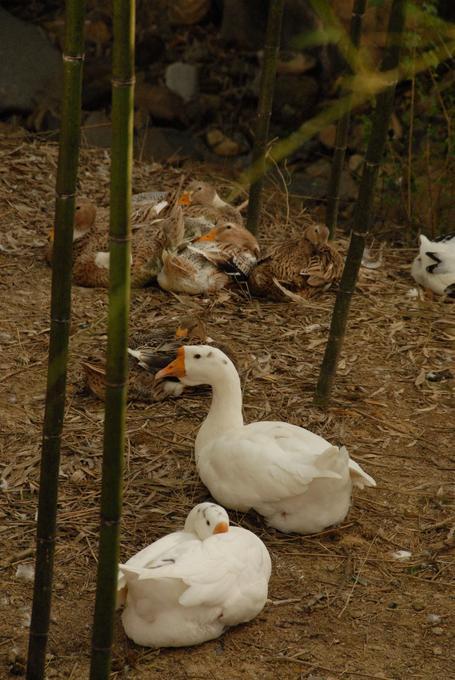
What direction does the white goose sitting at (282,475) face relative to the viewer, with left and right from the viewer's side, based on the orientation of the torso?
facing to the left of the viewer

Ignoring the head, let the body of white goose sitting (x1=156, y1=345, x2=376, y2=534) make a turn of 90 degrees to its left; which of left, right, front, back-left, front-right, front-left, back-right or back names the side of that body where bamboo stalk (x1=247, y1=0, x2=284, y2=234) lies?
back

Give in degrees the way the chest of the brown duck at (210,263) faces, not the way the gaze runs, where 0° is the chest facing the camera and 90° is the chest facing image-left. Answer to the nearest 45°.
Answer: approximately 270°

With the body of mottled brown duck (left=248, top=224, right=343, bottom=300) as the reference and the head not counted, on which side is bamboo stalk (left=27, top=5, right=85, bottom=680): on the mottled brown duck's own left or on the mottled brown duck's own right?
on the mottled brown duck's own right

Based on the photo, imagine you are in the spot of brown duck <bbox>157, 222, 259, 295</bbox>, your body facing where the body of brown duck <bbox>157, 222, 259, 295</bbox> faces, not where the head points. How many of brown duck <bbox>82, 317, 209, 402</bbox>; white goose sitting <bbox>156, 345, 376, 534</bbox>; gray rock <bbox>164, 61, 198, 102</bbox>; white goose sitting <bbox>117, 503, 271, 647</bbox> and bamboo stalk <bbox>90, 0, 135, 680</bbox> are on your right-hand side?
4

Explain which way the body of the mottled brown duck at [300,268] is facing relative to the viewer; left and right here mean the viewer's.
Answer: facing to the right of the viewer

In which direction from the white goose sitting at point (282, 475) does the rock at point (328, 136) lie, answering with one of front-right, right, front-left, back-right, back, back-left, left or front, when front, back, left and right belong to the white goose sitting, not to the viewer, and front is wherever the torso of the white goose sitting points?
right

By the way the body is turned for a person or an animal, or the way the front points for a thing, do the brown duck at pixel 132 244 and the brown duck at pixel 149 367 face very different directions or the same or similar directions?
very different directions

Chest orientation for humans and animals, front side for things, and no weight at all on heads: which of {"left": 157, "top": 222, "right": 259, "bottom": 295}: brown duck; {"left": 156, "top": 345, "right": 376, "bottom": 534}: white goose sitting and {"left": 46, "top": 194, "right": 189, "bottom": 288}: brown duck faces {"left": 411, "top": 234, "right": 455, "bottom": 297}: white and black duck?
{"left": 157, "top": 222, "right": 259, "bottom": 295}: brown duck

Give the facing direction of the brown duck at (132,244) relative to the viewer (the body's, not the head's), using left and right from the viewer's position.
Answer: facing to the left of the viewer

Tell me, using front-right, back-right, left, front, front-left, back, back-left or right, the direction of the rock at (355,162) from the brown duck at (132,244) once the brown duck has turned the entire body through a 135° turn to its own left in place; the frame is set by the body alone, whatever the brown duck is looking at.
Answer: left
